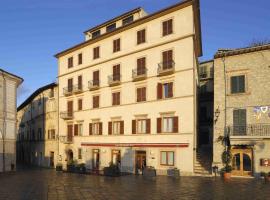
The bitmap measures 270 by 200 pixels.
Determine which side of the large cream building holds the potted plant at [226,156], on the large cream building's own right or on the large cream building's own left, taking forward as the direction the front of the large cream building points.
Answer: on the large cream building's own left

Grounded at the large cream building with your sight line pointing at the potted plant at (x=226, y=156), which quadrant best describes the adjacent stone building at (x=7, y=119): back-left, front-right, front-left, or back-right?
back-right

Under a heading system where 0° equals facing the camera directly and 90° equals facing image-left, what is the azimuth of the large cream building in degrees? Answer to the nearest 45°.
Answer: approximately 45°

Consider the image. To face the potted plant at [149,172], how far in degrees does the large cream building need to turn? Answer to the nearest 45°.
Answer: approximately 45° to its left

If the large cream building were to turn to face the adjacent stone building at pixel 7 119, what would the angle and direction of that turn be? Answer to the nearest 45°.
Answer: approximately 45° to its right
